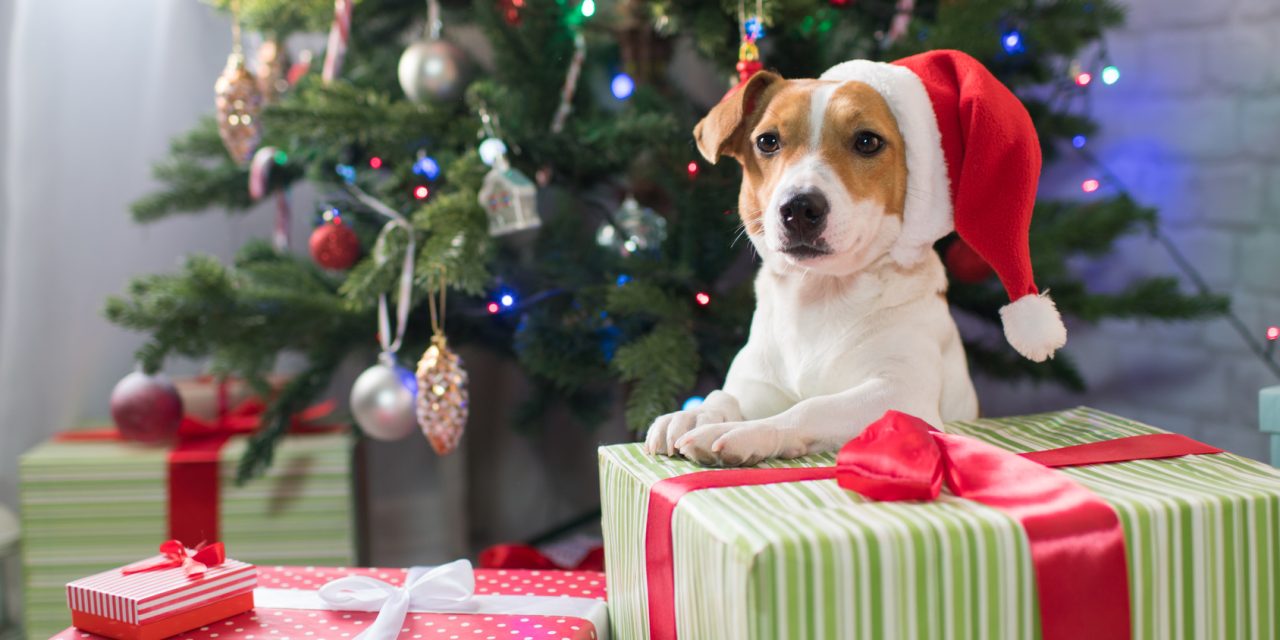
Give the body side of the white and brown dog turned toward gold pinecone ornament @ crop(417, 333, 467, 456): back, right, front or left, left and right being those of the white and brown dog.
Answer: right

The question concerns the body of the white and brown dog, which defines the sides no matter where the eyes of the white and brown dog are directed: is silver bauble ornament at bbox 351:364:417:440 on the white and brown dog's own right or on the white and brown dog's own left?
on the white and brown dog's own right

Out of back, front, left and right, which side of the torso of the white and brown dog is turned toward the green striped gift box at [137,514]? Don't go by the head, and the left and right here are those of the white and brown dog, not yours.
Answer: right

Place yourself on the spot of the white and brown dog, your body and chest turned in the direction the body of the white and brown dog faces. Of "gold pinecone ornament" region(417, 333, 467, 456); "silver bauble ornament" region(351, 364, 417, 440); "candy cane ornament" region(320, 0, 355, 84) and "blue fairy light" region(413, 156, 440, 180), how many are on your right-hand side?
4

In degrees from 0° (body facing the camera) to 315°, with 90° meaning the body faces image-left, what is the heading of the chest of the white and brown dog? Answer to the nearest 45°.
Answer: approximately 45°

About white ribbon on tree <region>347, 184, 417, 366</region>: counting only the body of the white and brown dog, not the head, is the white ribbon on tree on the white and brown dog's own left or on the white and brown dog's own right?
on the white and brown dog's own right

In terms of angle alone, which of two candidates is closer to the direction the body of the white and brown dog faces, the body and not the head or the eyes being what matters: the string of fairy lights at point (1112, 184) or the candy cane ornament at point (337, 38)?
the candy cane ornament

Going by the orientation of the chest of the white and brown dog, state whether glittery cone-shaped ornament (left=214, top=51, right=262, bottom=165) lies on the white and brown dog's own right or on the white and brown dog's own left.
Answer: on the white and brown dog's own right
